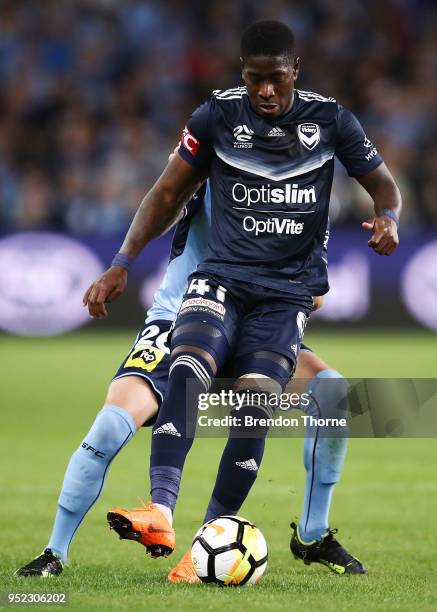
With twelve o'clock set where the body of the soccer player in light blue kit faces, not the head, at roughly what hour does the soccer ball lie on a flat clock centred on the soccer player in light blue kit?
The soccer ball is roughly at 11 o'clock from the soccer player in light blue kit.

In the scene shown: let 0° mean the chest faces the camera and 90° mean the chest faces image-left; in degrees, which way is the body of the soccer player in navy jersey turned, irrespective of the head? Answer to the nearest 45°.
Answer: approximately 0°
